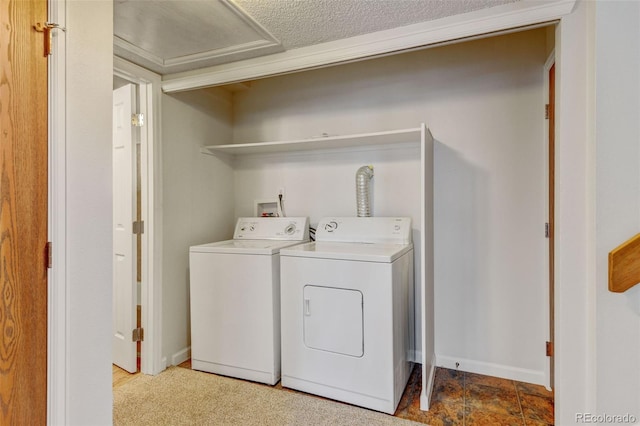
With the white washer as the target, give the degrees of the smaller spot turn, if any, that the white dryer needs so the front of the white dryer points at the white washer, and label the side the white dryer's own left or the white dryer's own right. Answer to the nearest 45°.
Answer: approximately 45° to the white dryer's own right

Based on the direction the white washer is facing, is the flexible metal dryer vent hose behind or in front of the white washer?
behind

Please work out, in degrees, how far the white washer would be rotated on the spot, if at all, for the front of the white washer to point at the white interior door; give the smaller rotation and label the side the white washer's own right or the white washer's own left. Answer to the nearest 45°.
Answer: approximately 45° to the white washer's own right

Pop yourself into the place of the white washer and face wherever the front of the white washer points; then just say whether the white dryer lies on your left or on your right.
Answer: on your left

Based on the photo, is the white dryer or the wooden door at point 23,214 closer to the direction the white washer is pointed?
the wooden door
